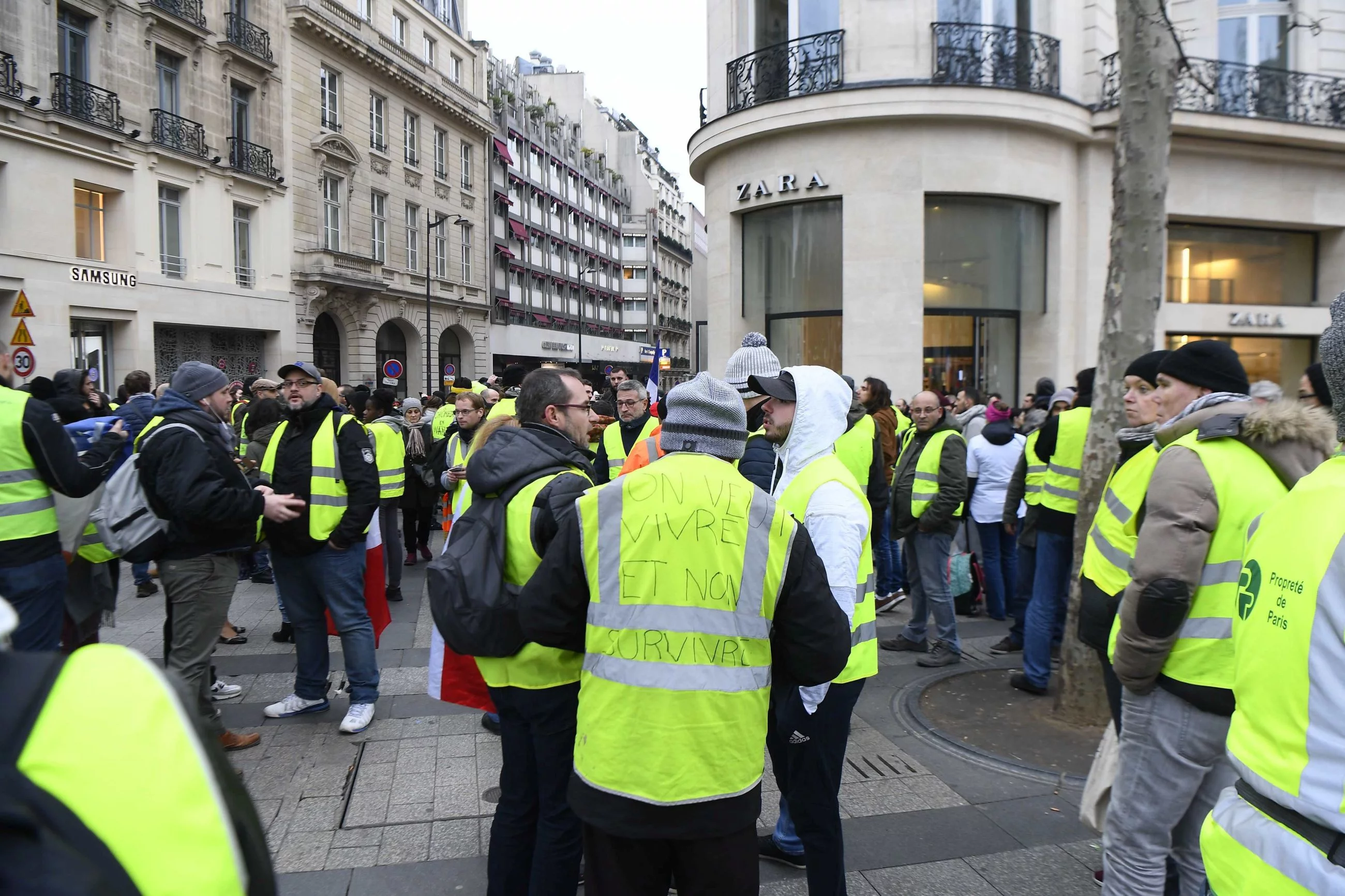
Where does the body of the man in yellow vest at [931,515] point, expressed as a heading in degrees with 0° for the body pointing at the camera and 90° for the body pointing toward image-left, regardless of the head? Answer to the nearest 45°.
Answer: approximately 45°

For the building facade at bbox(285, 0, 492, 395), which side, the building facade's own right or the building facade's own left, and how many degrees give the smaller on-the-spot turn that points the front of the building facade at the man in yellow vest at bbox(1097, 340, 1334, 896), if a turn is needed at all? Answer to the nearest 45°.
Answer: approximately 45° to the building facade's own right

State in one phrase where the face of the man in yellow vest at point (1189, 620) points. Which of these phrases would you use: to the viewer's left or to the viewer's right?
to the viewer's left

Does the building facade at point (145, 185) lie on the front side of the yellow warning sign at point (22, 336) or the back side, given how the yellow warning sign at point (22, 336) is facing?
on the back side

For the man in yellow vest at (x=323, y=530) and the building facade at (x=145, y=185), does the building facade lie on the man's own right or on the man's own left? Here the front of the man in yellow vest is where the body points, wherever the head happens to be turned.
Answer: on the man's own right

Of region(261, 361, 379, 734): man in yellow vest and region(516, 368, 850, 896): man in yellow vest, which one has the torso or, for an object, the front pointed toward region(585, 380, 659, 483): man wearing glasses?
region(516, 368, 850, 896): man in yellow vest

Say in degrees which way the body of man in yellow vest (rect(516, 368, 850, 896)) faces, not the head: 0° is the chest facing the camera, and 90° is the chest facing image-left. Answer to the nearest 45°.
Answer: approximately 180°

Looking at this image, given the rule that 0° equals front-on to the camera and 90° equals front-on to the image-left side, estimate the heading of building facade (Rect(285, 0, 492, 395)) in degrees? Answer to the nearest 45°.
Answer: approximately 315°

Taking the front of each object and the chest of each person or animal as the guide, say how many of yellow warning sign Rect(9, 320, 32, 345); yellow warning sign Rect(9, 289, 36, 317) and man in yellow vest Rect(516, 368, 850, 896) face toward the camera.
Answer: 2

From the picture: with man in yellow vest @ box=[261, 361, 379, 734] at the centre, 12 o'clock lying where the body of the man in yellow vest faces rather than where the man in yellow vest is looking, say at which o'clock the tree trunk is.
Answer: The tree trunk is roughly at 8 o'clock from the man in yellow vest.

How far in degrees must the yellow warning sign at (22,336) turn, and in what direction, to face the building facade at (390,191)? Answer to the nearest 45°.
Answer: approximately 135° to its left

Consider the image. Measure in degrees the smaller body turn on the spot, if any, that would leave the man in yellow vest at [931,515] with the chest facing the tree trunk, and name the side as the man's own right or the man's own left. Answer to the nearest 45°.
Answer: approximately 90° to the man's own left

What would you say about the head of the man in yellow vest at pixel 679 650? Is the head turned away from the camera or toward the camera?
away from the camera
